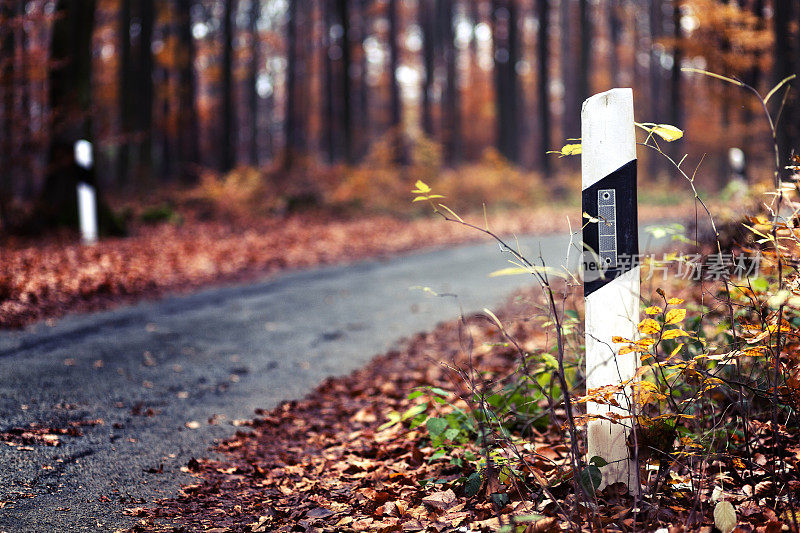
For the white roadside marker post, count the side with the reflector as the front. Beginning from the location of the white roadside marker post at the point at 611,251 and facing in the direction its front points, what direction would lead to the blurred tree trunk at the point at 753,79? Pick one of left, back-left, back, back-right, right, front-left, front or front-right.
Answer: back

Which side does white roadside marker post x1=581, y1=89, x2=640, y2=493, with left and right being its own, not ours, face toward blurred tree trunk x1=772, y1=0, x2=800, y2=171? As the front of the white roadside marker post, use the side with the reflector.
back

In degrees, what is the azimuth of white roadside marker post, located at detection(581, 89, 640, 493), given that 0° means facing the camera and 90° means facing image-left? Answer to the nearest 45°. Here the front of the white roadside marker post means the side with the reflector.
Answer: approximately 0°

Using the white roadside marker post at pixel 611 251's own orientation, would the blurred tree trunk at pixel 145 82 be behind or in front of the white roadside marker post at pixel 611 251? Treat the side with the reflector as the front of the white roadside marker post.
behind

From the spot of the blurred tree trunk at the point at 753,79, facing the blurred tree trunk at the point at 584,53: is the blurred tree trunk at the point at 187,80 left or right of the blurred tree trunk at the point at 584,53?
left

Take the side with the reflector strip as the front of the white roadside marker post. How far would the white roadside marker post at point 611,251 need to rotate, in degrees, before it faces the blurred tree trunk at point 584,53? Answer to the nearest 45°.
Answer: approximately 180°
